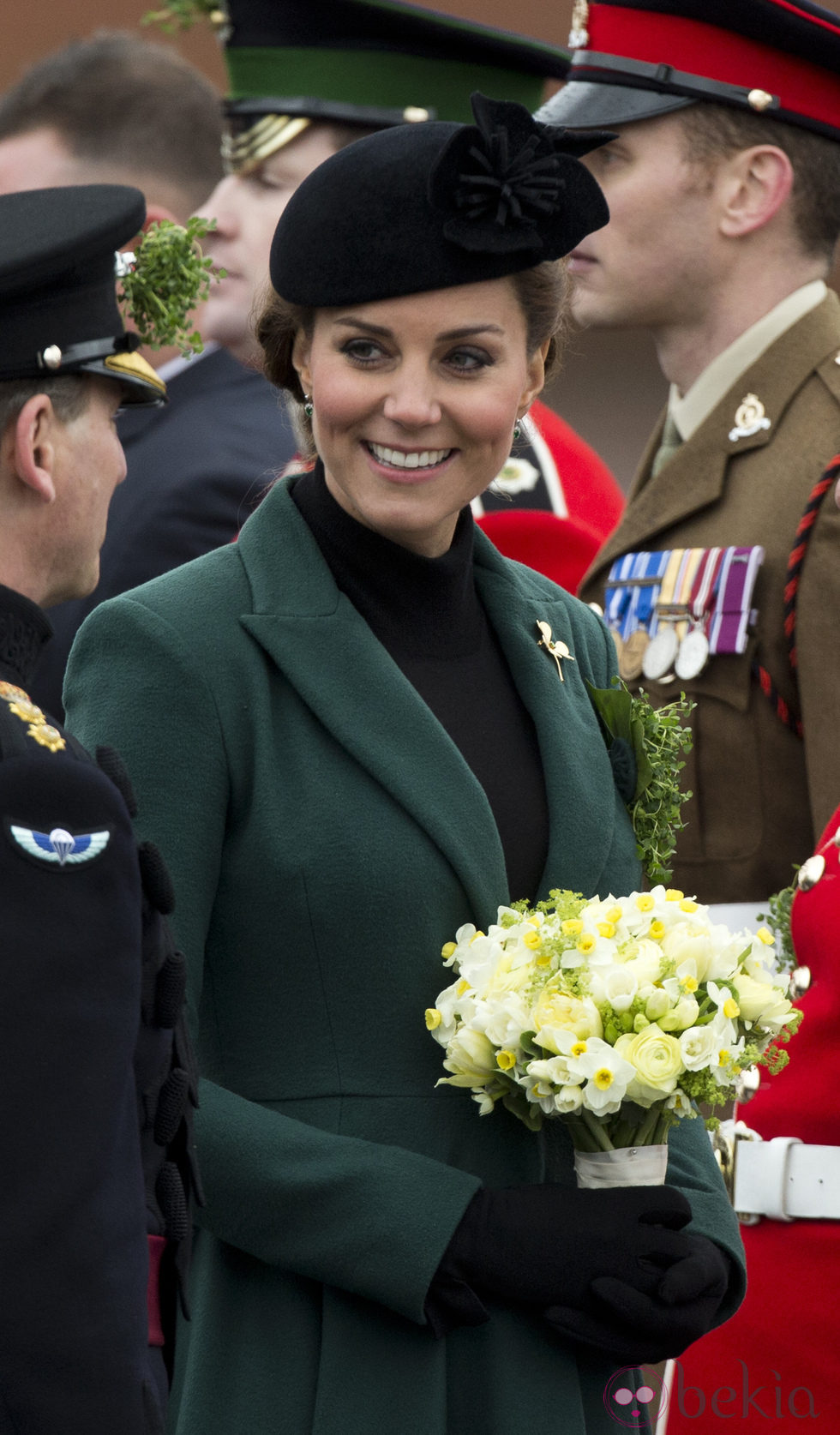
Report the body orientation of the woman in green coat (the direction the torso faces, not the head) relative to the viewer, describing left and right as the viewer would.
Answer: facing the viewer and to the right of the viewer

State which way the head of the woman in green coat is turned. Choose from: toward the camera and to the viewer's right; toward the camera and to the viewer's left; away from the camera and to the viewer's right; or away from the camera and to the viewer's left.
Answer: toward the camera and to the viewer's left

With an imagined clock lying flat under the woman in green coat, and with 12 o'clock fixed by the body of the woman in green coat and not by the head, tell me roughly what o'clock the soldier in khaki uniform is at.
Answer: The soldier in khaki uniform is roughly at 8 o'clock from the woman in green coat.

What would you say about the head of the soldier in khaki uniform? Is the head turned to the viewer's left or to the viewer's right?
to the viewer's left
